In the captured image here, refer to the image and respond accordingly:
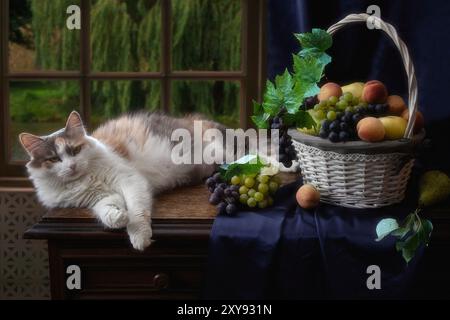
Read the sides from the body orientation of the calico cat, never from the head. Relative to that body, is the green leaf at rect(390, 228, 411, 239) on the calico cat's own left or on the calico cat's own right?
on the calico cat's own left

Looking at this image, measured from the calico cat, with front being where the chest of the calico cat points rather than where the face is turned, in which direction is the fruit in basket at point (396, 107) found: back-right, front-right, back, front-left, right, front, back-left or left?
back-left

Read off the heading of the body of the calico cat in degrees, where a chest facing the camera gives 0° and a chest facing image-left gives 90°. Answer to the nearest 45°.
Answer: approximately 45°

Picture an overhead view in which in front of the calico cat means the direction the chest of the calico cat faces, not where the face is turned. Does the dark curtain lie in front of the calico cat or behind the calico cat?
behind

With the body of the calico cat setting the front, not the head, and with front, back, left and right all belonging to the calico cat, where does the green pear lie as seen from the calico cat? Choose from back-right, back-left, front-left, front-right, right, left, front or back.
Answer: back-left
